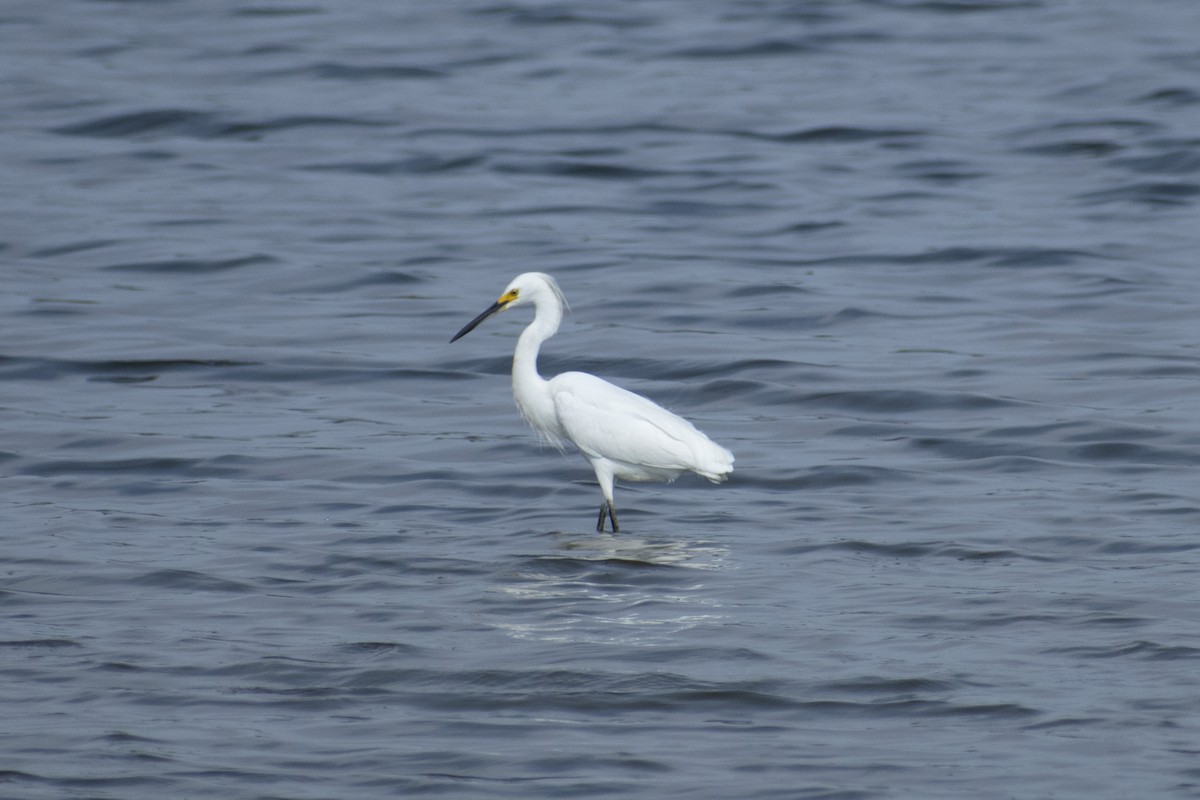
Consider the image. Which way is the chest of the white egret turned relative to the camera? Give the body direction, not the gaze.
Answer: to the viewer's left
